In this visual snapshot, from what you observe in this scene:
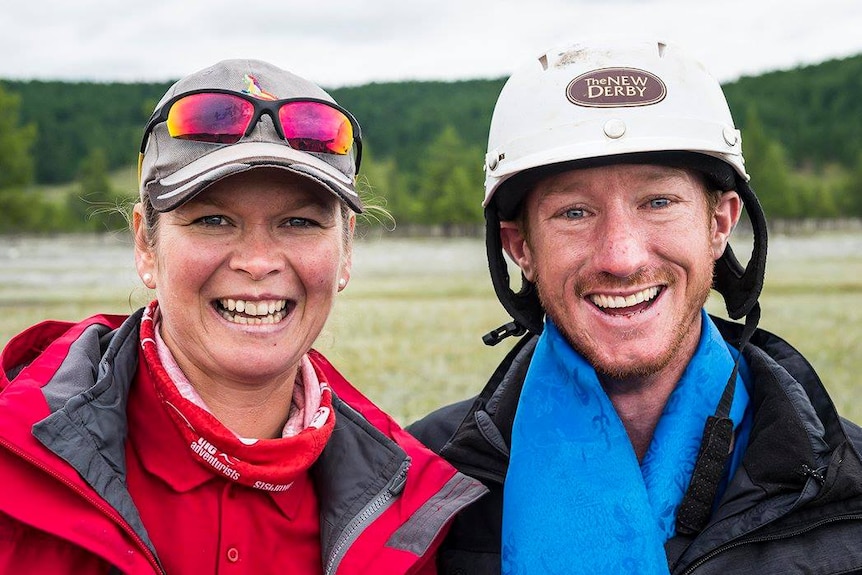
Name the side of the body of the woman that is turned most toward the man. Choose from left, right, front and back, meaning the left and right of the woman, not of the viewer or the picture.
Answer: left

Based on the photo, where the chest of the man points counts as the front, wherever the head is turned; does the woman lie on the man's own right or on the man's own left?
on the man's own right

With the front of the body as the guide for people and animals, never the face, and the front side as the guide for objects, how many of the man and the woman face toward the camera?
2

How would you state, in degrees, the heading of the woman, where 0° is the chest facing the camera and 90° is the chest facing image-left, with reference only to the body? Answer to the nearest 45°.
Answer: approximately 0°
